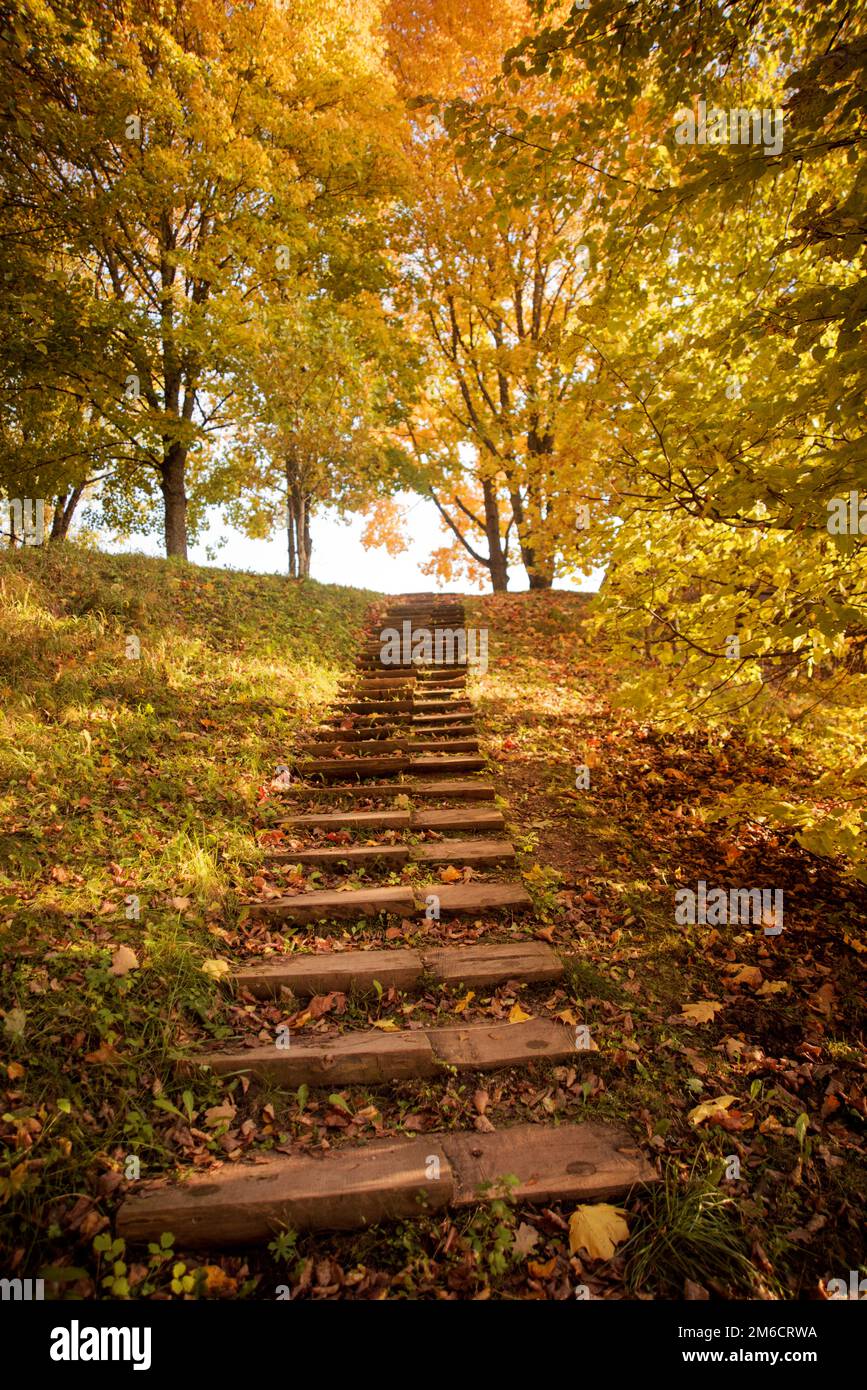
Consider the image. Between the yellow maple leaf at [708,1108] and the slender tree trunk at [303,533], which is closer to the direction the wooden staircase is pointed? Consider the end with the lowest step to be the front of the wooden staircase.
the yellow maple leaf

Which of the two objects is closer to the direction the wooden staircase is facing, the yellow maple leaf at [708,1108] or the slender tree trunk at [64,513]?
the yellow maple leaf

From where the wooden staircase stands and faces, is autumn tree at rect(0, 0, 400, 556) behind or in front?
behind

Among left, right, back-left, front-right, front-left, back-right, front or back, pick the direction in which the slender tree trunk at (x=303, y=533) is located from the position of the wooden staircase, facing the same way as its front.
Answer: back

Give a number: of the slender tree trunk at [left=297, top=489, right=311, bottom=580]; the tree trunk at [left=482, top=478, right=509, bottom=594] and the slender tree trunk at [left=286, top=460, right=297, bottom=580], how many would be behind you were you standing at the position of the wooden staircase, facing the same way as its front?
3

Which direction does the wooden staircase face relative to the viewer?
toward the camera

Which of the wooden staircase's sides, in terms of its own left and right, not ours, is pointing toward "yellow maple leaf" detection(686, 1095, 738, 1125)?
left

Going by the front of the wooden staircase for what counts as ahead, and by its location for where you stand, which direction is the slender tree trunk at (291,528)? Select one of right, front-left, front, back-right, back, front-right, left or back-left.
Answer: back

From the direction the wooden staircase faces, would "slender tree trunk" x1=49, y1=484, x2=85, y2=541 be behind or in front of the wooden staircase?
behind

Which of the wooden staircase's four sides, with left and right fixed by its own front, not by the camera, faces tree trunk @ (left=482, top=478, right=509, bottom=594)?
back
